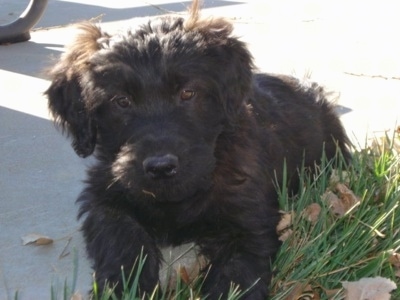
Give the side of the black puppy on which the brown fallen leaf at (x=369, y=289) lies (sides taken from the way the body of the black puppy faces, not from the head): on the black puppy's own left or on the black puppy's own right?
on the black puppy's own left

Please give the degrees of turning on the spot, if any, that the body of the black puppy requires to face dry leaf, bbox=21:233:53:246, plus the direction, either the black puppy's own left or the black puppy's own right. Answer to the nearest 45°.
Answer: approximately 45° to the black puppy's own right

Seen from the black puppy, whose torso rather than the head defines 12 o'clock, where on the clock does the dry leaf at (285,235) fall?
The dry leaf is roughly at 8 o'clock from the black puppy.

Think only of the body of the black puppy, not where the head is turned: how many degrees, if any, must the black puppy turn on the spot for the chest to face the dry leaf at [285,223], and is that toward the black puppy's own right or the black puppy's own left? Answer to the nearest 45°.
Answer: approximately 135° to the black puppy's own left

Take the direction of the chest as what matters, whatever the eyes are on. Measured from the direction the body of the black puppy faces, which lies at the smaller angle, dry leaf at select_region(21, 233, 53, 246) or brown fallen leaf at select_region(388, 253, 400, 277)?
the dry leaf

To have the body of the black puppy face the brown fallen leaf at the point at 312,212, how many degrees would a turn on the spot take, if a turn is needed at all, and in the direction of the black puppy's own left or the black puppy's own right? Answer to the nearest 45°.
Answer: approximately 135° to the black puppy's own left

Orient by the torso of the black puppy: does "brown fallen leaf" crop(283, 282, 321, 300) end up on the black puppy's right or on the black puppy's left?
on the black puppy's left
